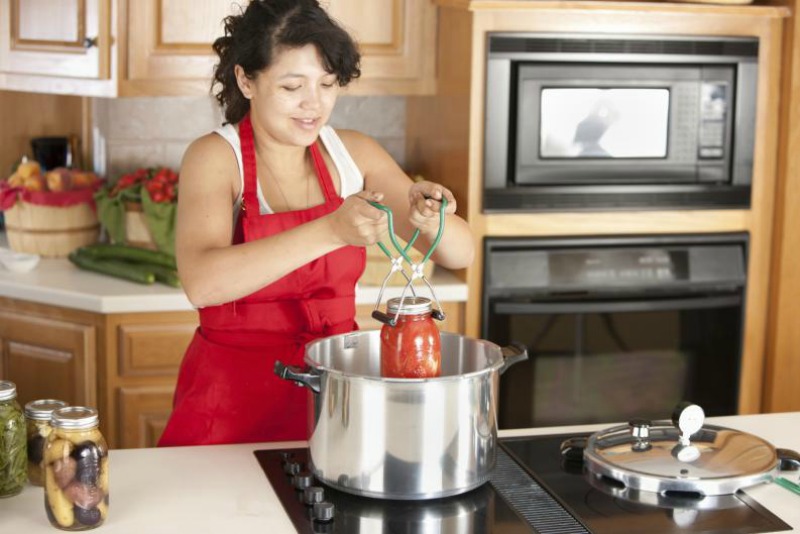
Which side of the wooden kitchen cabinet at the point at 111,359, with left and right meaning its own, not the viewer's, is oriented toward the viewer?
front

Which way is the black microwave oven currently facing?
toward the camera

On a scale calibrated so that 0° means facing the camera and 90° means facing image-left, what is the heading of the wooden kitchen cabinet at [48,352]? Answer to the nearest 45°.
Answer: approximately 45°

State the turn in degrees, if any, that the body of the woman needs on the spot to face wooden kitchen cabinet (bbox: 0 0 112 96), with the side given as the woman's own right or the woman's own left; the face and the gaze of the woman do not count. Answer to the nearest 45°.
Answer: approximately 180°

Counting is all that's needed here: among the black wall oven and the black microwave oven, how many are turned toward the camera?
2

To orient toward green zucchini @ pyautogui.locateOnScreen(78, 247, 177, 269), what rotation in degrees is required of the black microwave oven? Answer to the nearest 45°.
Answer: approximately 90° to its right

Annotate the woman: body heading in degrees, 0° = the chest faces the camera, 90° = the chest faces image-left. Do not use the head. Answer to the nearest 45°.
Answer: approximately 315°

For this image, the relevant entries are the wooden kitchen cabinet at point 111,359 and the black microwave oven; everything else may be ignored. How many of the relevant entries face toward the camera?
2

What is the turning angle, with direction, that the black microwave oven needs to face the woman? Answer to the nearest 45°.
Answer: approximately 45° to its right

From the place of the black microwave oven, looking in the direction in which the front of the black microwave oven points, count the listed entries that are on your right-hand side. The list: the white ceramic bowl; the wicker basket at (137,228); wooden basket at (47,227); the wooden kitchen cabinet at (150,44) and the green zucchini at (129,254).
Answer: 5

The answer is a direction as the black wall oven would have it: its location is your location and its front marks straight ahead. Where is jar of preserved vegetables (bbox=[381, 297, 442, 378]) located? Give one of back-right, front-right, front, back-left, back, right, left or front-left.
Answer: front

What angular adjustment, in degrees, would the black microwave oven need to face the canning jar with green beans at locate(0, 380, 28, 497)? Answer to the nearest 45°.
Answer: approximately 45° to its right

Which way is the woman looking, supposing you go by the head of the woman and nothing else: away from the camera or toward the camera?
toward the camera

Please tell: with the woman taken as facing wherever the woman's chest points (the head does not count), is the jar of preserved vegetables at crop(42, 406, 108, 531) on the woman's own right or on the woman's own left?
on the woman's own right

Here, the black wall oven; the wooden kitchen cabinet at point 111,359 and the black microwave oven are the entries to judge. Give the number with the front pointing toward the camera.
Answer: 3
